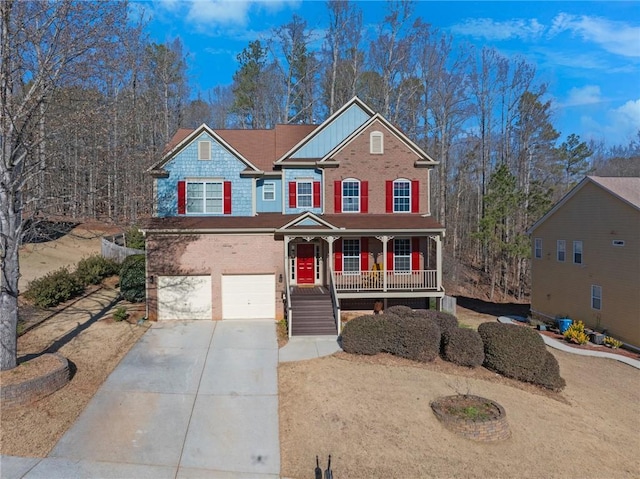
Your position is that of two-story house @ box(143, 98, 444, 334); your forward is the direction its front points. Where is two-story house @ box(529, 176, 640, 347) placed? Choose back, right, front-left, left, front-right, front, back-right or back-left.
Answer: left

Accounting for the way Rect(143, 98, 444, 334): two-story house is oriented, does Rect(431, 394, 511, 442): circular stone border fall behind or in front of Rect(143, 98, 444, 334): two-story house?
in front

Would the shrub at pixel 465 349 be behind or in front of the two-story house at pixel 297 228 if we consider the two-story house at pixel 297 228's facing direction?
in front

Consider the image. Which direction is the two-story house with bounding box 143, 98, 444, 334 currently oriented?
toward the camera

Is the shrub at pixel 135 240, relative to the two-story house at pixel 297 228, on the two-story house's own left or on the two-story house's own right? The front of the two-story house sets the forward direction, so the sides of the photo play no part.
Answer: on the two-story house's own right

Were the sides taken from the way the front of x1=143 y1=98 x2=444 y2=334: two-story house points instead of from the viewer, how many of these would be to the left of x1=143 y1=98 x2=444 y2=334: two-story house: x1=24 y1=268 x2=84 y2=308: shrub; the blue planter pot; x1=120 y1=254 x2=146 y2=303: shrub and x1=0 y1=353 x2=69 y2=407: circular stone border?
1

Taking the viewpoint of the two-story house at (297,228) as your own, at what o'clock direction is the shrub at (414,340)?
The shrub is roughly at 11 o'clock from the two-story house.

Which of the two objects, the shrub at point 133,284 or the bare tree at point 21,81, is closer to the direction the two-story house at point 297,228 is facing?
the bare tree

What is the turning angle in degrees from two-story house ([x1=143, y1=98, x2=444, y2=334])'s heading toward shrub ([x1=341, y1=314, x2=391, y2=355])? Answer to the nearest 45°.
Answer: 0° — it already faces it

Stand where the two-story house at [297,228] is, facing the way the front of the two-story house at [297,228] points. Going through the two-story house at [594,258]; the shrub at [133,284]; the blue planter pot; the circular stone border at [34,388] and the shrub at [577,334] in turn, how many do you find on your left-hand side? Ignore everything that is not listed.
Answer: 3

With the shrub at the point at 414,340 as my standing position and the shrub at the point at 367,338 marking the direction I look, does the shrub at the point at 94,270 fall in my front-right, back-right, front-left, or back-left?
front-right

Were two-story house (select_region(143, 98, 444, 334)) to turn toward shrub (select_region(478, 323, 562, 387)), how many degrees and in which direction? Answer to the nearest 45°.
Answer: approximately 45° to its left

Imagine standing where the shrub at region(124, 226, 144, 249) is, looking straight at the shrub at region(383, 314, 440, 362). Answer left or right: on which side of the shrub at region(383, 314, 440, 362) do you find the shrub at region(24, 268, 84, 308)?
right

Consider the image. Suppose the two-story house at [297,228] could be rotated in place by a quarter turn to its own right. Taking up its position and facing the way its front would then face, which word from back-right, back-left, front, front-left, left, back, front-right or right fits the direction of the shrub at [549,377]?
back-left

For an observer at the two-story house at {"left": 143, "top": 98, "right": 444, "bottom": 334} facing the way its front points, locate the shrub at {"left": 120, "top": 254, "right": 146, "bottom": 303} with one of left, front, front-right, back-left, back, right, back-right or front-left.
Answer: right

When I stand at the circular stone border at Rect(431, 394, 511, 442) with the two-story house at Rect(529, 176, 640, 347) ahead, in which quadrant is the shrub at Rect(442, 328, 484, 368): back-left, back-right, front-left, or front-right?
front-left

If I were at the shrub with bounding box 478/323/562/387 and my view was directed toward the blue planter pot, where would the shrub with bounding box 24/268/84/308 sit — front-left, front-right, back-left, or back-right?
back-left

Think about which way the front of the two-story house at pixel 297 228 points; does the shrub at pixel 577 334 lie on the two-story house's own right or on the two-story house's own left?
on the two-story house's own left
